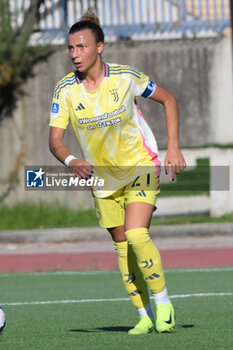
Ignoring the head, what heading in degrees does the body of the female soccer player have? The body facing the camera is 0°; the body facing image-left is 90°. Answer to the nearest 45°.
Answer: approximately 45°

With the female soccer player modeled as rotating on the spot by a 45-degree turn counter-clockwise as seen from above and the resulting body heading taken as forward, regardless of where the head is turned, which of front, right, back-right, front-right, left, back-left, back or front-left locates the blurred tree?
back
